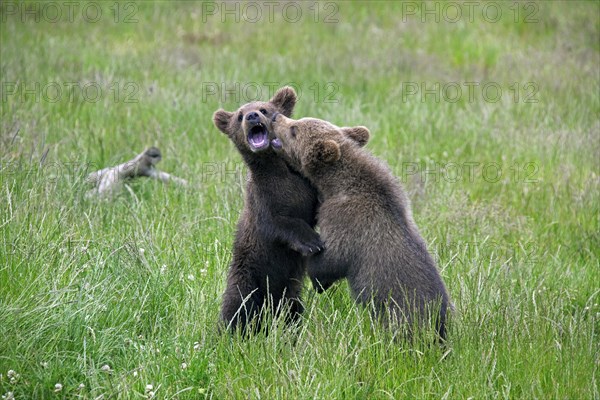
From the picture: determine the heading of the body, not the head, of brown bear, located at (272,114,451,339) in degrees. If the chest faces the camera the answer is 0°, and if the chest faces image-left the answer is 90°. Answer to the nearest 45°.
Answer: approximately 135°

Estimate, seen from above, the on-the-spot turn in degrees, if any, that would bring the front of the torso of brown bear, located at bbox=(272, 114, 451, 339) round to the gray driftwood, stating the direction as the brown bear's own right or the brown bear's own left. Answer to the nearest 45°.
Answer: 0° — it already faces it

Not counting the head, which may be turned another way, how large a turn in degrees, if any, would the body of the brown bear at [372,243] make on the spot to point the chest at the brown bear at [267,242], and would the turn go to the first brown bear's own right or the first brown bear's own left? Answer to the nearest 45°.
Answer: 0° — it already faces it

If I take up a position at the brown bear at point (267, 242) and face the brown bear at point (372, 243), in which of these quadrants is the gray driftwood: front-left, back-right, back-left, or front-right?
back-left
